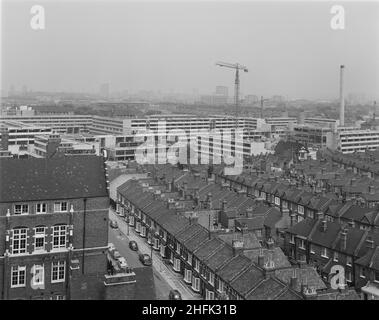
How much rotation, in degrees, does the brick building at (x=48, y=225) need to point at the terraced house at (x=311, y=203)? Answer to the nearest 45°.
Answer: approximately 135° to its left

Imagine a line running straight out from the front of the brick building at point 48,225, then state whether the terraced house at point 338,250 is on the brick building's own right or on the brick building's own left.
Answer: on the brick building's own left

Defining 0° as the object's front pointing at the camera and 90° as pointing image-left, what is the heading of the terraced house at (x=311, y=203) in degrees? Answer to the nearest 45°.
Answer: approximately 45°

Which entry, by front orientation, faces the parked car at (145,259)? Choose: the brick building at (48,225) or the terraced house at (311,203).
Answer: the terraced house

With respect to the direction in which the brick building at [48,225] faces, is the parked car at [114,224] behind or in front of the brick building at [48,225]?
behind
